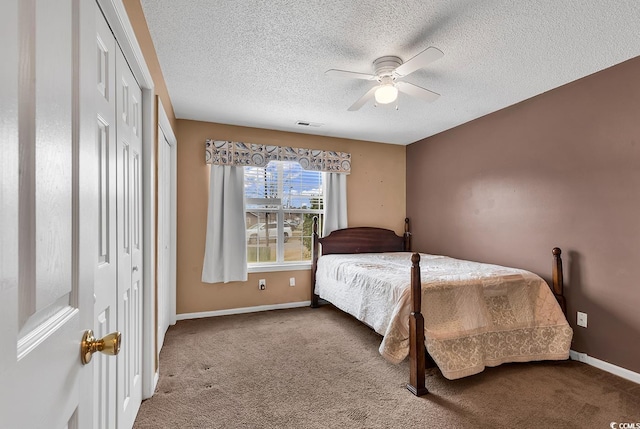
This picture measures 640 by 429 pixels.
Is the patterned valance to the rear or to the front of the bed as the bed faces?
to the rear

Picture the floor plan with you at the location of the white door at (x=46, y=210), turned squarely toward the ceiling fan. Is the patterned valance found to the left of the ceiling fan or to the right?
left

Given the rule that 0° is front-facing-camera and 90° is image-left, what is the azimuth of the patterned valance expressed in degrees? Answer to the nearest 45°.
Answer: approximately 0°

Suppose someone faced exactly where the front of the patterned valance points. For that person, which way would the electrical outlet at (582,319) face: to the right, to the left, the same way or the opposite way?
to the right

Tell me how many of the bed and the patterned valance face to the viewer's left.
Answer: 0

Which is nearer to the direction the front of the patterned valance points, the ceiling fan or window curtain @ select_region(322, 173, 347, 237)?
the ceiling fan

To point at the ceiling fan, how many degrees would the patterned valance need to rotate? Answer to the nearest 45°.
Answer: approximately 45° to its left

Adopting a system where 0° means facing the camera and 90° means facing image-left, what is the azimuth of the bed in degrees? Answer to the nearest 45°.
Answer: approximately 315°

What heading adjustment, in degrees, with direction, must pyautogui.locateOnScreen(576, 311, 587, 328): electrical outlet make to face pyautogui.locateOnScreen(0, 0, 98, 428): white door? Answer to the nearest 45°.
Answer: approximately 45° to its left

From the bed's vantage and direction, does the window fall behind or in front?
behind

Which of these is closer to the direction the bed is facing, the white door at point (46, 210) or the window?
the white door

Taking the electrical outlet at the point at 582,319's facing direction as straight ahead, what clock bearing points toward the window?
The window is roughly at 1 o'clock from the electrical outlet.
